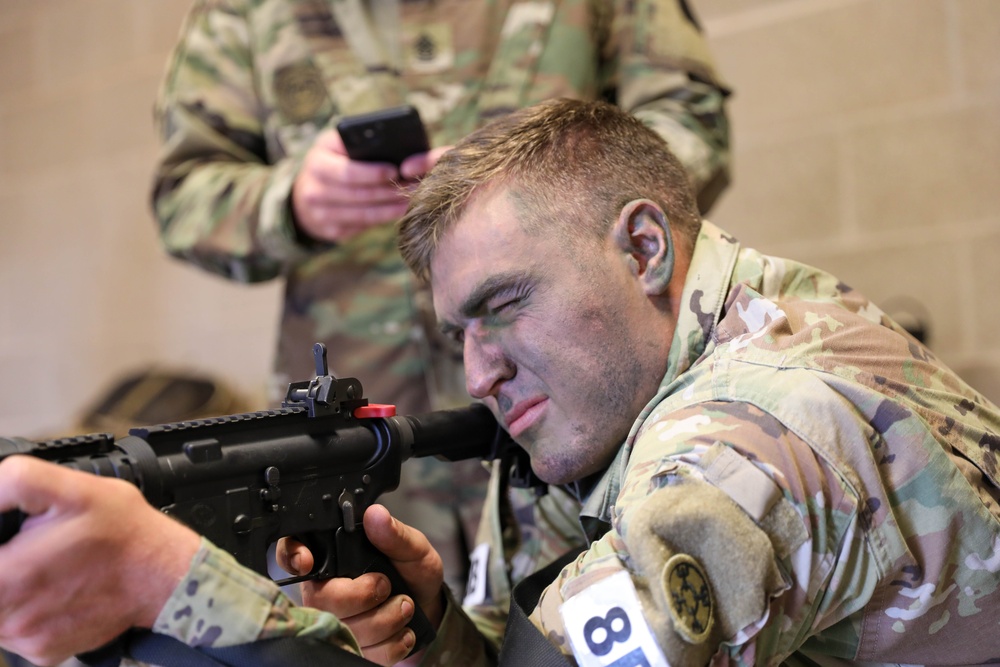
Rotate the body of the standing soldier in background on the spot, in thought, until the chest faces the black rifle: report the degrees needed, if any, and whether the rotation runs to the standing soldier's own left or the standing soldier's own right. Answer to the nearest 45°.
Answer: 0° — they already face it

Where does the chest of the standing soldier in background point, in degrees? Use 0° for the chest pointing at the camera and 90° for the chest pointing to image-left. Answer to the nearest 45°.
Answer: approximately 0°
